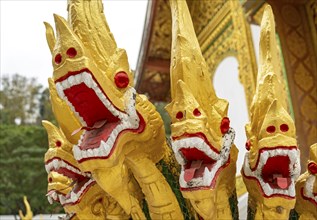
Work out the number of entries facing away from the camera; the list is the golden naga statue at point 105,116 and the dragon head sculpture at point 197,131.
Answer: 0

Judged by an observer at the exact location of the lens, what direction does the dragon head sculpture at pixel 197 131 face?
facing the viewer and to the left of the viewer

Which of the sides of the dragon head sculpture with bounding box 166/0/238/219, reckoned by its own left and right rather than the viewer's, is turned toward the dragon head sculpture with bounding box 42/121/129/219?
right

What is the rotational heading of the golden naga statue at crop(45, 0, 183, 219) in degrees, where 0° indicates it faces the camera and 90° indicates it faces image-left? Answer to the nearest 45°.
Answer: approximately 45°

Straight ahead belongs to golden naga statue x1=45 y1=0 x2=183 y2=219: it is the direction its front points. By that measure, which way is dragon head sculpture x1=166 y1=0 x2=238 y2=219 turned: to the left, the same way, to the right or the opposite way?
the same way

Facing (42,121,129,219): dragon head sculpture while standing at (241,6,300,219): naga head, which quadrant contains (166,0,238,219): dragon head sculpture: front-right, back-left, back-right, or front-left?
front-left
